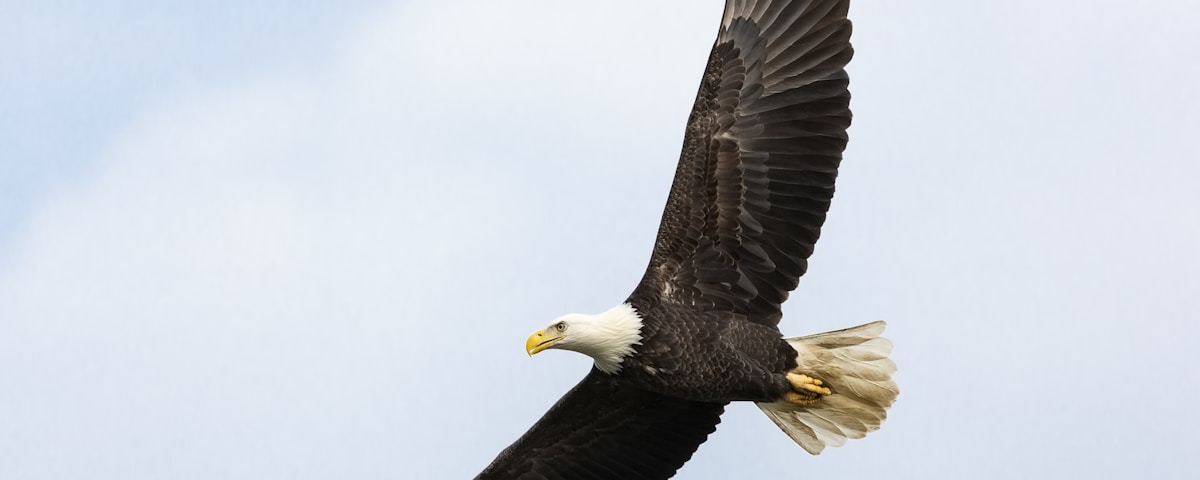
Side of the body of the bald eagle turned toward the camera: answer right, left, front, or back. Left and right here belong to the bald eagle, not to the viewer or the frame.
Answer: left
